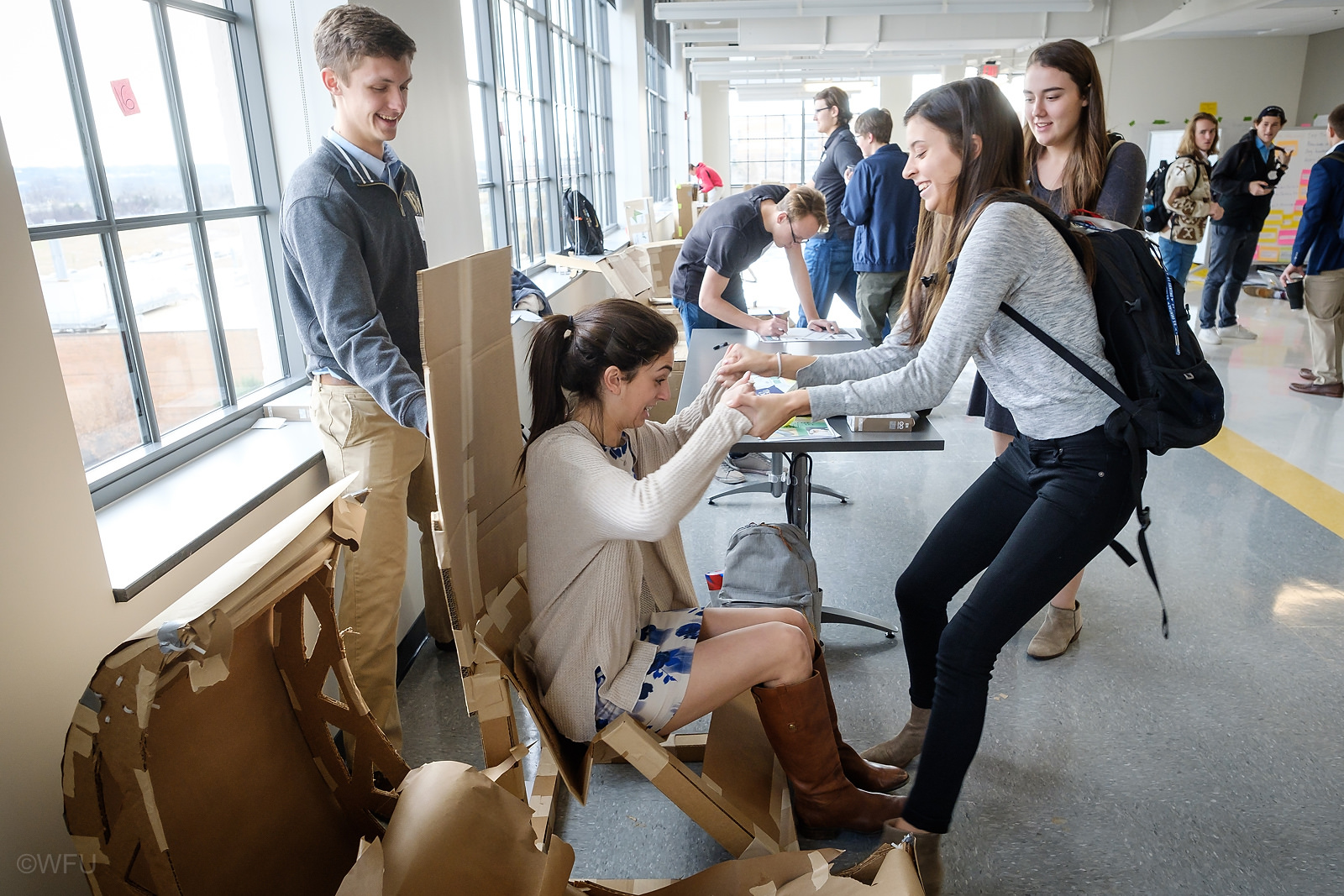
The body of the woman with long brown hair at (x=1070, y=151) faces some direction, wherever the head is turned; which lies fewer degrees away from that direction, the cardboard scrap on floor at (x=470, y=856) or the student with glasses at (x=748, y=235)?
the cardboard scrap on floor

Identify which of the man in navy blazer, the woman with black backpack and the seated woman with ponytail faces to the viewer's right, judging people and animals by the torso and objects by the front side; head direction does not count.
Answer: the seated woman with ponytail

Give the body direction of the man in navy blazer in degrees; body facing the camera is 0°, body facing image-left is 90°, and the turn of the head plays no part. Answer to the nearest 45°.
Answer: approximately 90°

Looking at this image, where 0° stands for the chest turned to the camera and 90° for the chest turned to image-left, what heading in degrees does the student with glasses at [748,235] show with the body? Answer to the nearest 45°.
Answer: approximately 315°

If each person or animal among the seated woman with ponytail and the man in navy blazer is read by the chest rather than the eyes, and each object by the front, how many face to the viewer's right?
1

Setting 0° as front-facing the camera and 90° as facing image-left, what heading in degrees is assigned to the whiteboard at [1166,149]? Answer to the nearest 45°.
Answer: approximately 0°

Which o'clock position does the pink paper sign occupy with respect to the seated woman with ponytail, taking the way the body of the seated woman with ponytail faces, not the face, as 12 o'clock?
The pink paper sign is roughly at 7 o'clock from the seated woman with ponytail.

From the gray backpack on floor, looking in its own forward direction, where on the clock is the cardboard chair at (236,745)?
The cardboard chair is roughly at 1 o'clock from the gray backpack on floor.

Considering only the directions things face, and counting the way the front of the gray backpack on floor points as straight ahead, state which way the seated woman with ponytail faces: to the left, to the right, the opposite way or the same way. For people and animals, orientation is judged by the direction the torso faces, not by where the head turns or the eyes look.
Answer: to the left

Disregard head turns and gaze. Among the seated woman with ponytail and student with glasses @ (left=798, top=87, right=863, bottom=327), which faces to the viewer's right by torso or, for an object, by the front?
the seated woman with ponytail

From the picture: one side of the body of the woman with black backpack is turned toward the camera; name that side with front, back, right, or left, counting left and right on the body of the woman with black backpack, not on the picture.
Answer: left

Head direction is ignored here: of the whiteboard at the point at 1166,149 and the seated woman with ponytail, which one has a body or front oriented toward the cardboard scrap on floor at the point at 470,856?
the whiteboard

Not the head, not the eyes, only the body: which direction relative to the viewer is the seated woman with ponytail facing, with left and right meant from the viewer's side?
facing to the right of the viewer

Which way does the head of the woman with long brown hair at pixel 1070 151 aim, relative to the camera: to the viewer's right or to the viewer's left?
to the viewer's left

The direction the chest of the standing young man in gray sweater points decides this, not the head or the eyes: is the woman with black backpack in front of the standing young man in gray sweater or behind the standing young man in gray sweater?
in front
